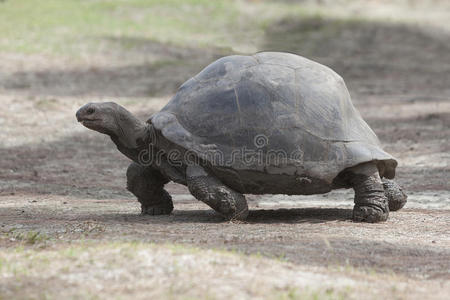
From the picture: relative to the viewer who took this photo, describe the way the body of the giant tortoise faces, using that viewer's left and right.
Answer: facing to the left of the viewer
